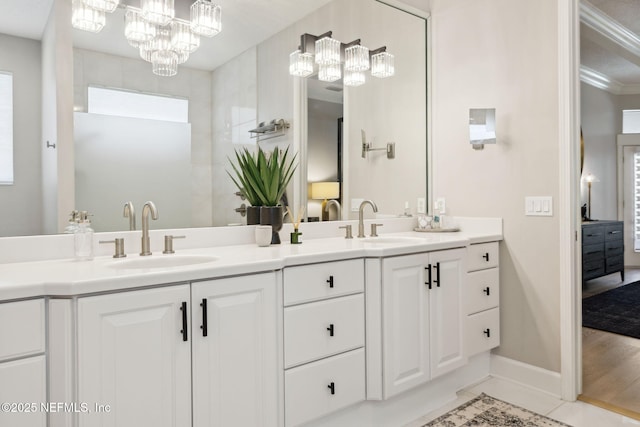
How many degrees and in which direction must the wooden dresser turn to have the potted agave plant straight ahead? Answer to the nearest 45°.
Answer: approximately 45° to its right

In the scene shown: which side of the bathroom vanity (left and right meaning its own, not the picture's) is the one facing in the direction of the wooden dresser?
left

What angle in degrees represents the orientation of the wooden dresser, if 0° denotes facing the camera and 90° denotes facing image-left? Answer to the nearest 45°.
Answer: approximately 315°

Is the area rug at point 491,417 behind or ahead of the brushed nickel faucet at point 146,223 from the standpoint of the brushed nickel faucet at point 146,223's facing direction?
ahead

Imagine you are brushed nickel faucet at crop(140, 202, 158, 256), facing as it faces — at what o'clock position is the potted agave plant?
The potted agave plant is roughly at 10 o'clock from the brushed nickel faucet.

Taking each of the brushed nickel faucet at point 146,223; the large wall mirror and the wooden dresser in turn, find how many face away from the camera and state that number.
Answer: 0

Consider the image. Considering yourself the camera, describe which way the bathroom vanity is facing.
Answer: facing the viewer and to the right of the viewer

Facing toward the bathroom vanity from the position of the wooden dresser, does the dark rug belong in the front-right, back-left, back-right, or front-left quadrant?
front-left
